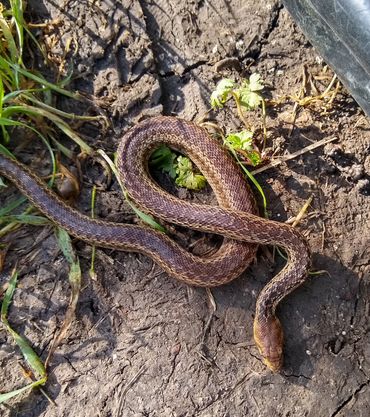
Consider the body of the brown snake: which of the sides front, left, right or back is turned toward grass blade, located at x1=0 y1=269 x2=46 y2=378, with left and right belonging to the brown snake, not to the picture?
right

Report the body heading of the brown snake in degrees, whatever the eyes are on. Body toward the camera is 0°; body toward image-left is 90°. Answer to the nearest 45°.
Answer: approximately 0°
